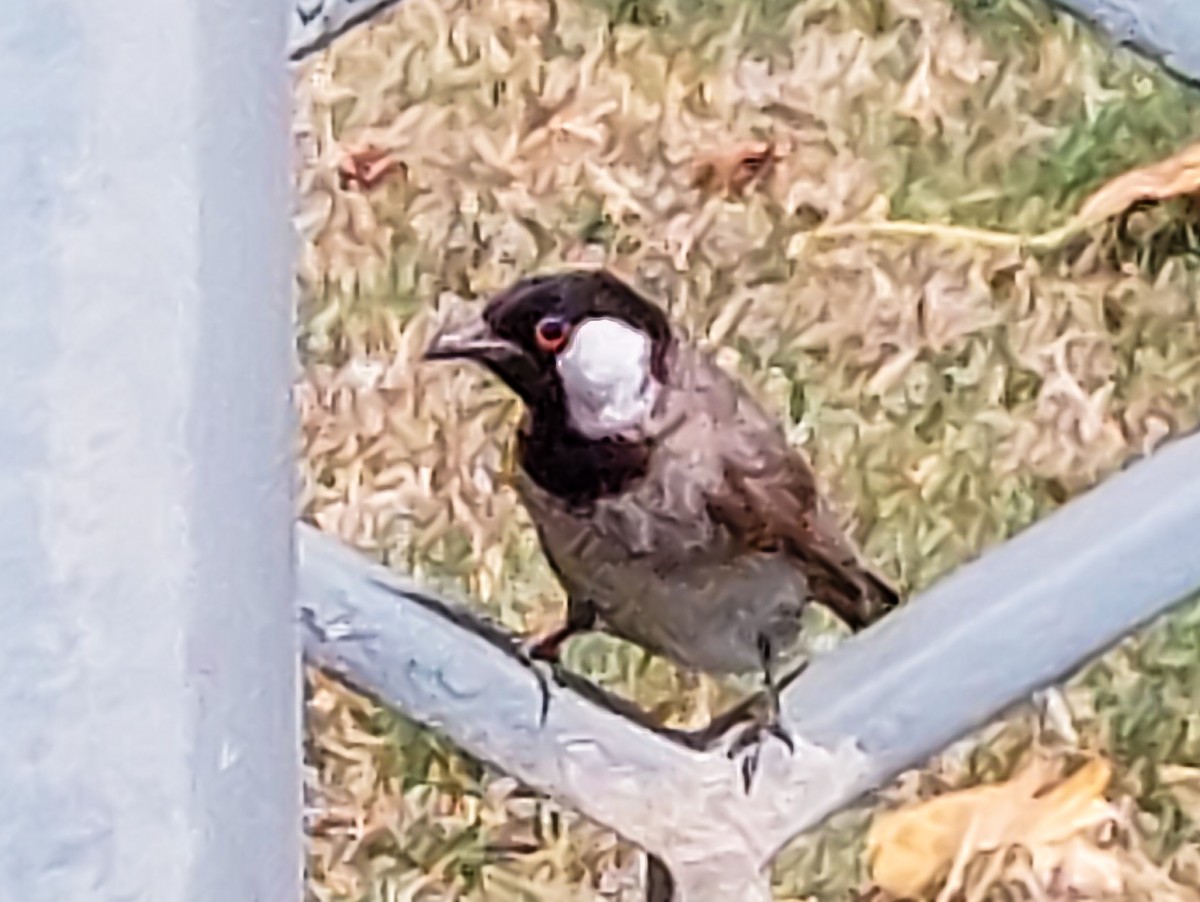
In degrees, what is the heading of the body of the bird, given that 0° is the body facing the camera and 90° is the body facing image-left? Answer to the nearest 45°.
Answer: approximately 45°

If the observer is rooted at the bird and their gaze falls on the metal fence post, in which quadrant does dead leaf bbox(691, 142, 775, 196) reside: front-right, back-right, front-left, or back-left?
back-right
